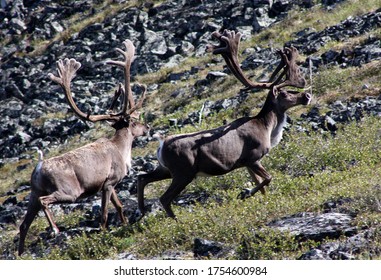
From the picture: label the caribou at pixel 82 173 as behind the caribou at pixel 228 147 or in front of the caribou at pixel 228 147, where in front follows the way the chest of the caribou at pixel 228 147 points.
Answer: behind

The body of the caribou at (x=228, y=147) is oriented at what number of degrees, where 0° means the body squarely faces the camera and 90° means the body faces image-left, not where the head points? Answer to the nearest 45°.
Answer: approximately 270°
